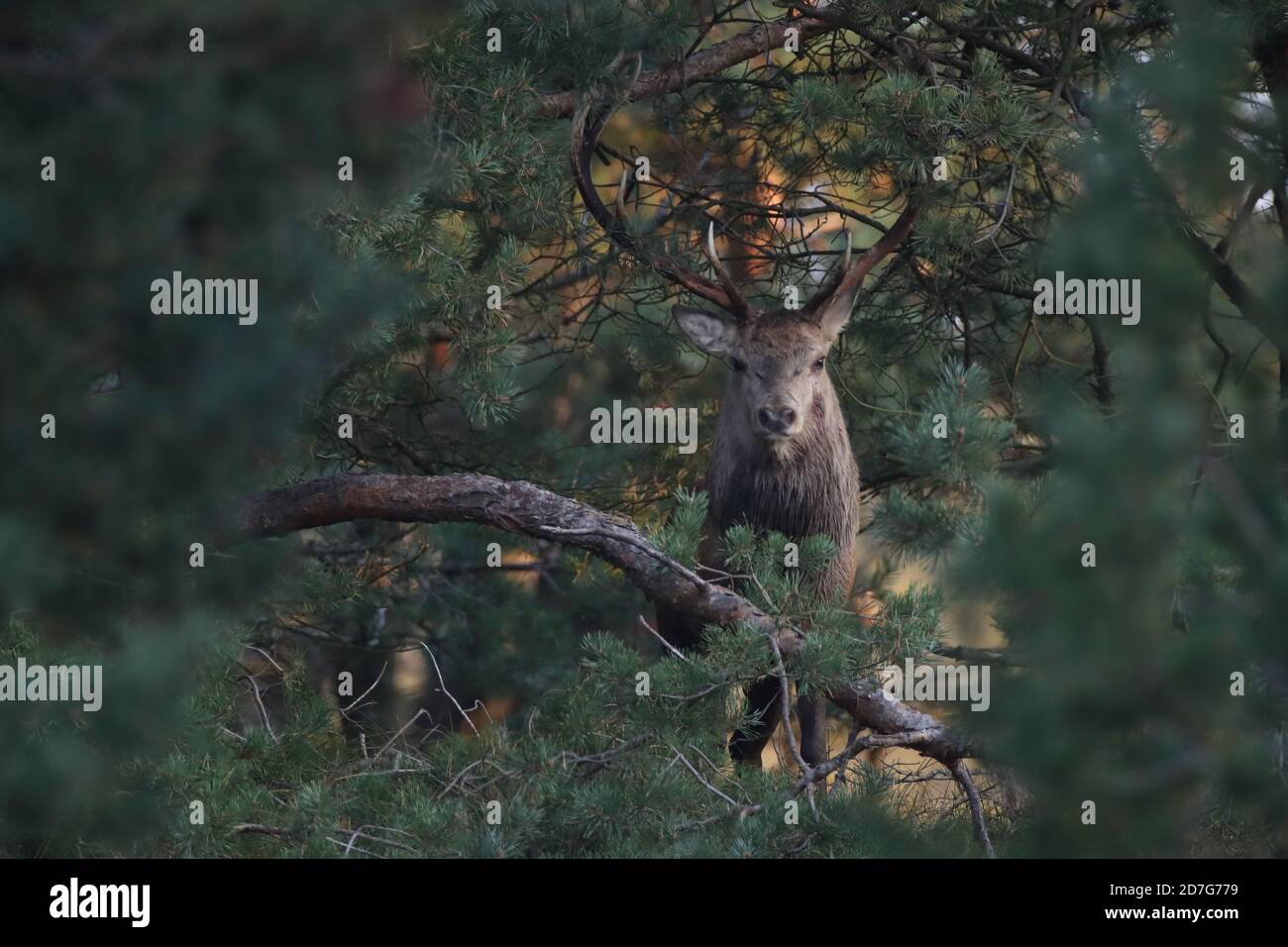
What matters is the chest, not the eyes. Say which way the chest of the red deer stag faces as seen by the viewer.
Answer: toward the camera
